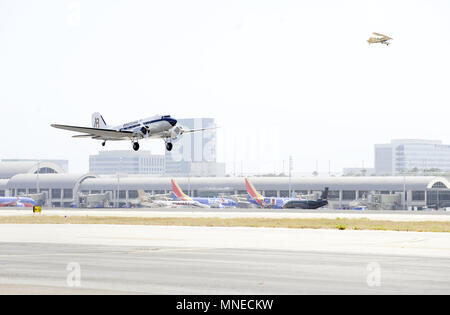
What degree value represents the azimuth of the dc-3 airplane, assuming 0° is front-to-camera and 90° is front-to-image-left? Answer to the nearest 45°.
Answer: approximately 315°
